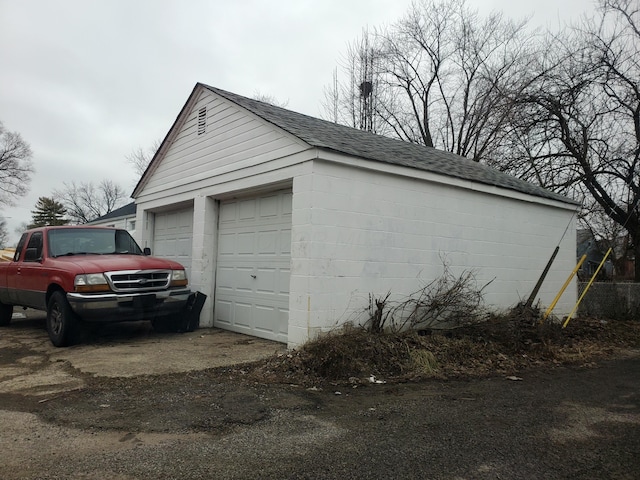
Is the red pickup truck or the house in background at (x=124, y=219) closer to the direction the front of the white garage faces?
the red pickup truck

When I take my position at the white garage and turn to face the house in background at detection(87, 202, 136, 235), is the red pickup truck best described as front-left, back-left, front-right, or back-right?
front-left

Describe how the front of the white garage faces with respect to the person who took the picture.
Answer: facing the viewer and to the left of the viewer

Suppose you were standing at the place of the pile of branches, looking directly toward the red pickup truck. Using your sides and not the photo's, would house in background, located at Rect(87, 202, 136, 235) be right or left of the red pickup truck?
right

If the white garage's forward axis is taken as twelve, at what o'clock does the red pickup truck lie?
The red pickup truck is roughly at 1 o'clock from the white garage.

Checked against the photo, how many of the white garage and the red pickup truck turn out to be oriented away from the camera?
0

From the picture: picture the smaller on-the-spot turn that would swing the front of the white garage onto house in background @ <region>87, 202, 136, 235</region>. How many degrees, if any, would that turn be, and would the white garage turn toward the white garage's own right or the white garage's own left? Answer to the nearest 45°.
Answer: approximately 90° to the white garage's own right
